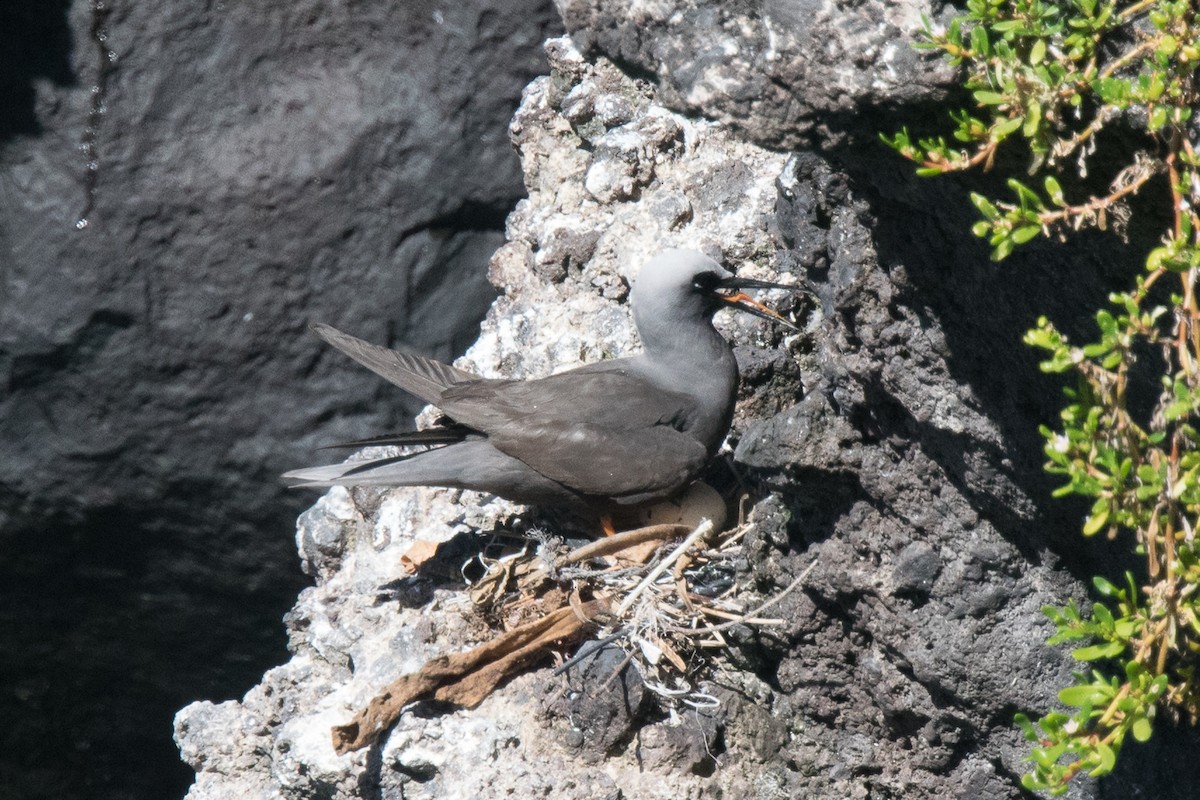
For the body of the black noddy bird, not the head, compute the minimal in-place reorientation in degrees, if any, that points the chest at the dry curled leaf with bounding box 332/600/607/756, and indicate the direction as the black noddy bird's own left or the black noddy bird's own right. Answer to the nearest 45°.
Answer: approximately 135° to the black noddy bird's own right

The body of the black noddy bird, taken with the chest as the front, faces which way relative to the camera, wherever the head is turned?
to the viewer's right
